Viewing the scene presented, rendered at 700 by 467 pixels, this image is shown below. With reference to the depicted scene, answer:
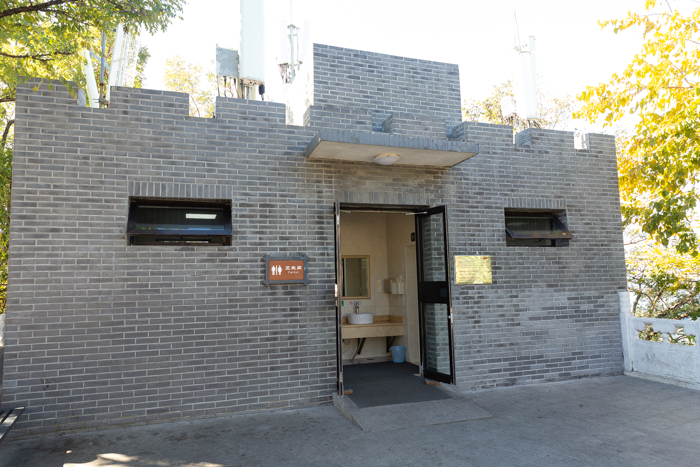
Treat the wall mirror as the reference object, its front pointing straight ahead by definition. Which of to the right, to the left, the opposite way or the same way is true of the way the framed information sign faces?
the same way

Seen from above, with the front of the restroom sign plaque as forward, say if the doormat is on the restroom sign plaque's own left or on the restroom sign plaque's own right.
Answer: on the restroom sign plaque's own left

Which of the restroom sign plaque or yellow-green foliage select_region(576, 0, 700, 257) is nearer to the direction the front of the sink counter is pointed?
the restroom sign plaque

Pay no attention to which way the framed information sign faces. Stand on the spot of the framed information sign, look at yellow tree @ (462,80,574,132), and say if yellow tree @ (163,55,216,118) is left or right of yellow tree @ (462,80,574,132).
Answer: left

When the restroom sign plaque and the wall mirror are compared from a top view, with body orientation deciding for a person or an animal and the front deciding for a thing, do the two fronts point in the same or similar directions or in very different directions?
same or similar directions

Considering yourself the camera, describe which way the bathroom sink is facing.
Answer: facing the viewer

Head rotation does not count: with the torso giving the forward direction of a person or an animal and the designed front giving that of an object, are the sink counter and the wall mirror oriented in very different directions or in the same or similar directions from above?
same or similar directions

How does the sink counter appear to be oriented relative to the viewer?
toward the camera

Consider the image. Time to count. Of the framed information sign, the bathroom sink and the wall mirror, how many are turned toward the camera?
3

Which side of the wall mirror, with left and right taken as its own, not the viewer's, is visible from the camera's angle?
front

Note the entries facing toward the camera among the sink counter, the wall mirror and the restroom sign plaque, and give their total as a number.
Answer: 3

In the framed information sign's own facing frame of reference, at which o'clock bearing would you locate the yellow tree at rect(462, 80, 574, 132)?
The yellow tree is roughly at 6 o'clock from the framed information sign.

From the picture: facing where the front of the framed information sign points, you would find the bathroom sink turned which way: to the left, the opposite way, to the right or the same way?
the same way

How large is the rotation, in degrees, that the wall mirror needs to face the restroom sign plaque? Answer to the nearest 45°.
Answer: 0° — it already faces it

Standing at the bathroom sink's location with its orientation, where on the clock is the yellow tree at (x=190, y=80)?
The yellow tree is roughly at 5 o'clock from the bathroom sink.

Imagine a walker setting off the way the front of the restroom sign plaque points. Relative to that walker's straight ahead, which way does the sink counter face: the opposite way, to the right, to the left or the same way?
the same way
